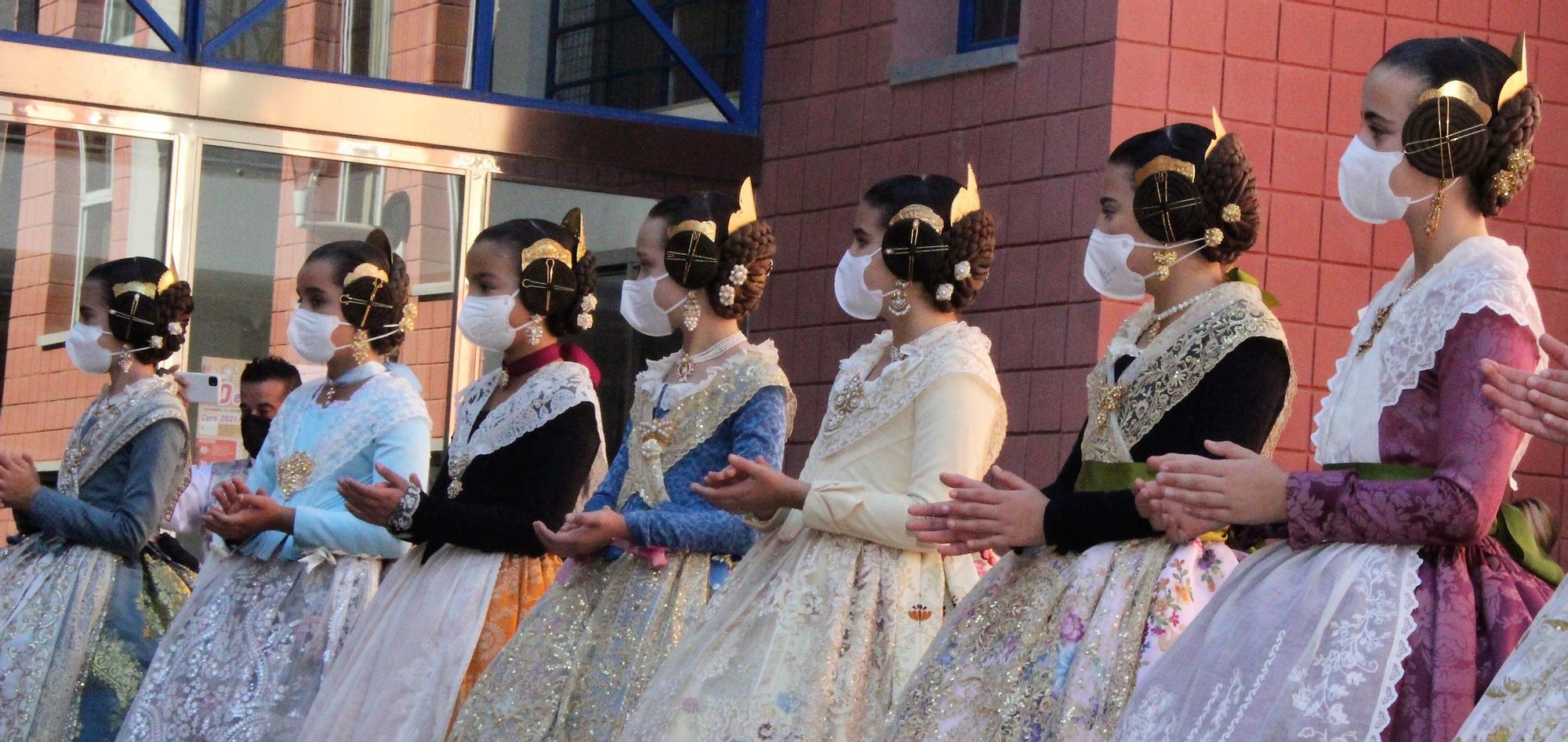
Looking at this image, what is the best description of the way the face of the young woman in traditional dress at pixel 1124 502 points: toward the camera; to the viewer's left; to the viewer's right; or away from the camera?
to the viewer's left

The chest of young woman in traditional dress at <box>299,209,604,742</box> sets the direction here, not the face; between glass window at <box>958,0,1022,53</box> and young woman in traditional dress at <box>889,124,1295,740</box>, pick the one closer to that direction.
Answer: the young woman in traditional dress

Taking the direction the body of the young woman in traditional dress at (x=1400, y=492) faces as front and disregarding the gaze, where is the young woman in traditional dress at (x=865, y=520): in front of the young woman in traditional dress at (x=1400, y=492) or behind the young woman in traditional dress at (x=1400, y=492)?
in front

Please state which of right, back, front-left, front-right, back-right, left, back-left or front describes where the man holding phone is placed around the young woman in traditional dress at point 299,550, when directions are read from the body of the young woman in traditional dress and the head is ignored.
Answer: back-right

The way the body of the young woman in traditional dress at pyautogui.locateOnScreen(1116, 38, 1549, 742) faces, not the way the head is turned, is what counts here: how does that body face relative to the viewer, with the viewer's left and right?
facing to the left of the viewer

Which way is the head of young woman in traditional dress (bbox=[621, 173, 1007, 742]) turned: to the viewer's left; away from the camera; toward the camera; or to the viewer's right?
to the viewer's left

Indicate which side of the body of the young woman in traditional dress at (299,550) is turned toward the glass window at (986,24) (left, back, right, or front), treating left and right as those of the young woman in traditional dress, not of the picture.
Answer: back

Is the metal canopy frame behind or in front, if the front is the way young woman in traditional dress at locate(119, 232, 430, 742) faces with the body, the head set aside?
behind

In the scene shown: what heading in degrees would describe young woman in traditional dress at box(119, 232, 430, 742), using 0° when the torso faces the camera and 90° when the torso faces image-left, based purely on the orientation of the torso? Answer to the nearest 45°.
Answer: approximately 45°
